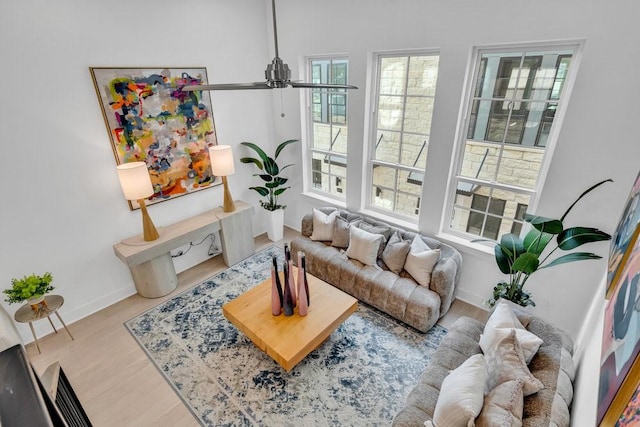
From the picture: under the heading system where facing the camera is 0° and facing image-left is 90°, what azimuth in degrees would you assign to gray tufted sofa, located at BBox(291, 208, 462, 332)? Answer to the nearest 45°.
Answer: approximately 45°

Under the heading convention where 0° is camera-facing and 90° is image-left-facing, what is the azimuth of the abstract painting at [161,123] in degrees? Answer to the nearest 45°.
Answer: approximately 315°

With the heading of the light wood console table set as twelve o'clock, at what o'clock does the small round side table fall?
The small round side table is roughly at 4 o'clock from the light wood console table.

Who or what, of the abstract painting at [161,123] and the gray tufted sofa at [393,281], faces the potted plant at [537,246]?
the abstract painting

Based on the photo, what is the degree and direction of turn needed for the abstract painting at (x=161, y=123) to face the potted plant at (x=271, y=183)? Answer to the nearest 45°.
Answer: approximately 45° to its left
